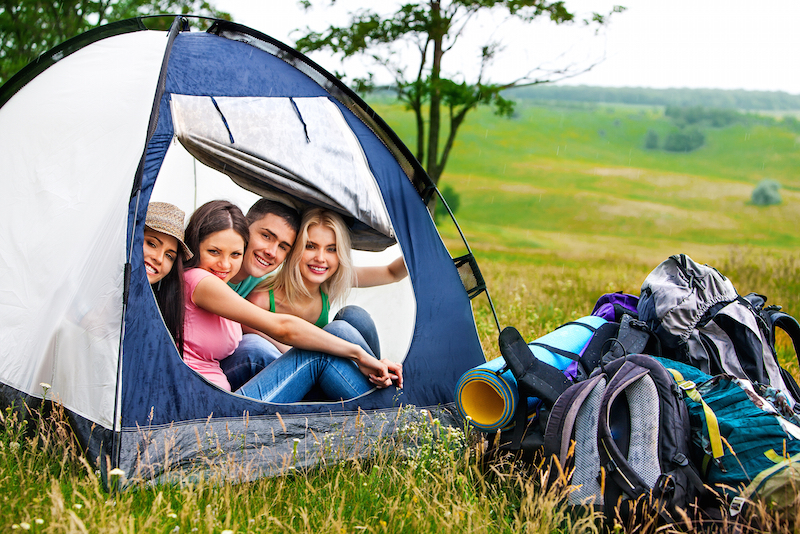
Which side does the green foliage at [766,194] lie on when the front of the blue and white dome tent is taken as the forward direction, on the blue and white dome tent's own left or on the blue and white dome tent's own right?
on the blue and white dome tent's own left

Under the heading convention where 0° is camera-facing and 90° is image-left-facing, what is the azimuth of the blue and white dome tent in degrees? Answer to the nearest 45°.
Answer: approximately 315°

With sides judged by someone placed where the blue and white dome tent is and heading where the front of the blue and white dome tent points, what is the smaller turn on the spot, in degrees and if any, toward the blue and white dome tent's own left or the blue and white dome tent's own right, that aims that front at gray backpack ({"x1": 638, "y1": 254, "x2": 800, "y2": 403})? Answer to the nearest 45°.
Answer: approximately 45° to the blue and white dome tent's own left

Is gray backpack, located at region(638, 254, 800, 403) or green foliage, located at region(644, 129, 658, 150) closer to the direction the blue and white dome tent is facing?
the gray backpack
